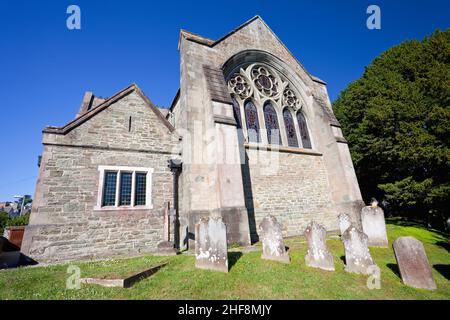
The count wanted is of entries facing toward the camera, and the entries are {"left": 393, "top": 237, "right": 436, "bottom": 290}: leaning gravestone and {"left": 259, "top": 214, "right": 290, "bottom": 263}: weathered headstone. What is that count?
2

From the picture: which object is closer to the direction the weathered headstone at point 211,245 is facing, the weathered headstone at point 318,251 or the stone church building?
the weathered headstone

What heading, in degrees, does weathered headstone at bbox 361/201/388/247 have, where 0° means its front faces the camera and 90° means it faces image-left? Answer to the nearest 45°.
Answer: approximately 0°

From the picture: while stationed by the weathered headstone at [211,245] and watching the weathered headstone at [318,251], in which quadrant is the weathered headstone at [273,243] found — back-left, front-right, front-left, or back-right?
front-left

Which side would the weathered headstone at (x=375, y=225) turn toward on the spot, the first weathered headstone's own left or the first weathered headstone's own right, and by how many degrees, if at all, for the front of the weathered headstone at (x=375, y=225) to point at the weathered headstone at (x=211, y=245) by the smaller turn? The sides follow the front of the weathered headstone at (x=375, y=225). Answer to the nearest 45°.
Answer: approximately 45° to the first weathered headstone's own right

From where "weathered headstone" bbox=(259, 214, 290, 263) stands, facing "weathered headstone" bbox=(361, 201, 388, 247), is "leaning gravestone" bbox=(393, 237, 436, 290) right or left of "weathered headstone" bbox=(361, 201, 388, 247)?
right

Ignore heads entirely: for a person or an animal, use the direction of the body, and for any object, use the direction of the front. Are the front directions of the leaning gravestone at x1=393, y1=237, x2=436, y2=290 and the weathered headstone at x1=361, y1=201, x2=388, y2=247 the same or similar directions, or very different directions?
same or similar directions

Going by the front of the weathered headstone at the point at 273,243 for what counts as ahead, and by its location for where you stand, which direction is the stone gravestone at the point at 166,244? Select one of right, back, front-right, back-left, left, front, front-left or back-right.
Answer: right

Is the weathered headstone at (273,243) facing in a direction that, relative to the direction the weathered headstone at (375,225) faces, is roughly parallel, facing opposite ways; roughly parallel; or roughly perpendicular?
roughly parallel

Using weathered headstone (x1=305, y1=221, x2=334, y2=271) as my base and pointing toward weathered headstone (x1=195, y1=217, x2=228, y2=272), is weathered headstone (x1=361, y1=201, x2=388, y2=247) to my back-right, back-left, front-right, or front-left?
back-right

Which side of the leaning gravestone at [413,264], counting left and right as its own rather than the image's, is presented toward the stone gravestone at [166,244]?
right

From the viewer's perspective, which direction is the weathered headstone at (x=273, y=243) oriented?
toward the camera

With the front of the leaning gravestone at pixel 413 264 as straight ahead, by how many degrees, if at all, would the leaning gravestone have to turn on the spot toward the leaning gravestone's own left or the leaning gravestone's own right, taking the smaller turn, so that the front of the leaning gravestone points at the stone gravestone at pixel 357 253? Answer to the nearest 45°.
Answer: approximately 90° to the leaning gravestone's own right

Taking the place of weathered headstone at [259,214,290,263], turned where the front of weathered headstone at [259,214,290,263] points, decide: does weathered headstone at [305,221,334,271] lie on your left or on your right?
on your left

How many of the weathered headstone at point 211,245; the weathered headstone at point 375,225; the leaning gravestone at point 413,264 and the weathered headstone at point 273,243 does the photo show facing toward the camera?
4

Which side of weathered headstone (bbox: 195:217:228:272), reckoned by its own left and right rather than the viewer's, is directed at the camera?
front

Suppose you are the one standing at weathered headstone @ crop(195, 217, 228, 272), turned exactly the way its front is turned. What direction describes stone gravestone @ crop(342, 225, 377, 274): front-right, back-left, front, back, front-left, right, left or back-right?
left
